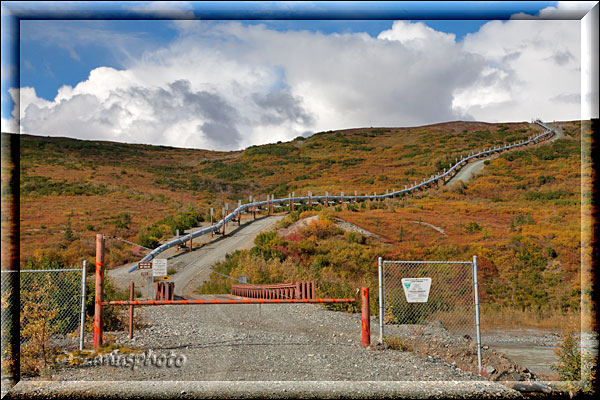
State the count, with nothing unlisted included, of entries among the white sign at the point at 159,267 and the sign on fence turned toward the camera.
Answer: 2

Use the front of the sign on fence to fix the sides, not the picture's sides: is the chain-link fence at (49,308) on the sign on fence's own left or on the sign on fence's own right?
on the sign on fence's own right

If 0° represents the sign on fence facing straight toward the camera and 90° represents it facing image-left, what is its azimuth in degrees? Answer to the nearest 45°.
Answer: approximately 0°

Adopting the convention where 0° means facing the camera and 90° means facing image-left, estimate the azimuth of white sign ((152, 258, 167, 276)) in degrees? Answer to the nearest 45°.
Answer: approximately 0°

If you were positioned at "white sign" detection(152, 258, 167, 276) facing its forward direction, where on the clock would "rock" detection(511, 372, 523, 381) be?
The rock is roughly at 10 o'clock from the white sign.
